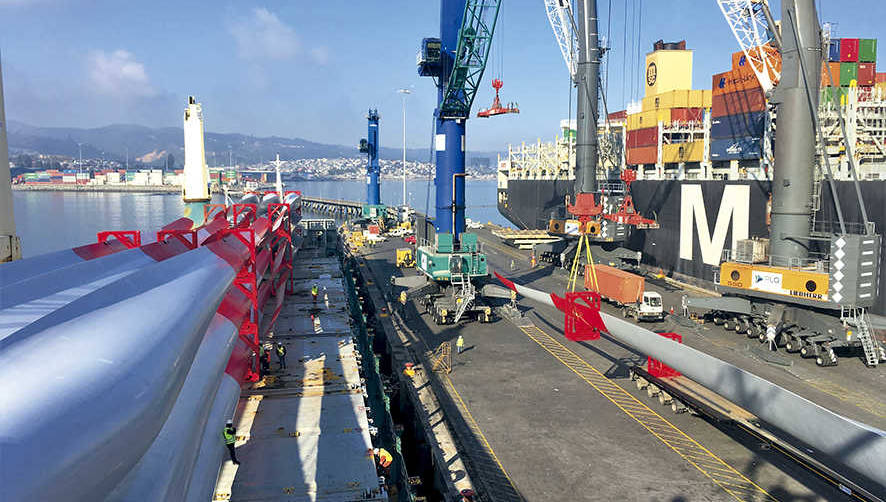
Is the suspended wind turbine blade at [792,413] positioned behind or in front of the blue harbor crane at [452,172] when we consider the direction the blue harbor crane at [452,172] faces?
in front

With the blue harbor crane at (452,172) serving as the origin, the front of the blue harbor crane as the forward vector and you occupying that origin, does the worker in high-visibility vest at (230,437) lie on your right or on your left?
on your right

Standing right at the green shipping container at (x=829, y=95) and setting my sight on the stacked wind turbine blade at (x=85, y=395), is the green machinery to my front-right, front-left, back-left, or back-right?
front-right

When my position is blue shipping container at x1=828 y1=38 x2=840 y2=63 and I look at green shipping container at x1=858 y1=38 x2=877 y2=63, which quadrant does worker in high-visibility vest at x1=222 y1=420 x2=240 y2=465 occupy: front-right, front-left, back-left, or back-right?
back-right

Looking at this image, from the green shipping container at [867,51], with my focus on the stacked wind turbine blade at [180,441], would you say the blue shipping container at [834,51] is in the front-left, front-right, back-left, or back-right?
front-right

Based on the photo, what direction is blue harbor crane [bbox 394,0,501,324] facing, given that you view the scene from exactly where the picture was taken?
facing the viewer and to the right of the viewer

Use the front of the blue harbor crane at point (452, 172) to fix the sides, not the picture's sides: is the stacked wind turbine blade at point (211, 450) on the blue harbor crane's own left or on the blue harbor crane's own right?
on the blue harbor crane's own right

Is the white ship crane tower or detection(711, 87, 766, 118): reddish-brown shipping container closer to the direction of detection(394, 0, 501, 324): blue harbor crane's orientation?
the reddish-brown shipping container
